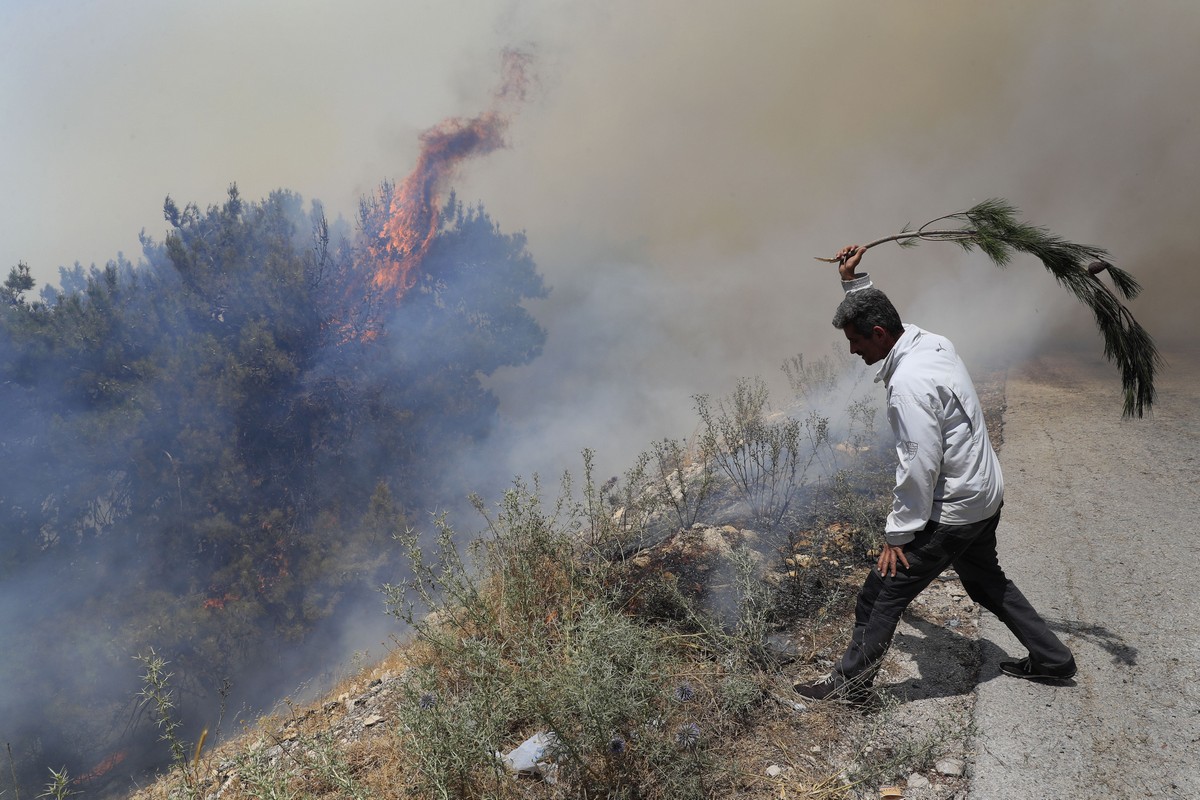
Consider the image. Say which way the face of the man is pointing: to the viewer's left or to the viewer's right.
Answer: to the viewer's left

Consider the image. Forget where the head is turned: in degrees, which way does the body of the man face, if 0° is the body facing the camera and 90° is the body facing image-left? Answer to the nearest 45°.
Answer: approximately 90°

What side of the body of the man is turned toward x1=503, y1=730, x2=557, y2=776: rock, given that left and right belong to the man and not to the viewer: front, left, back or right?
front

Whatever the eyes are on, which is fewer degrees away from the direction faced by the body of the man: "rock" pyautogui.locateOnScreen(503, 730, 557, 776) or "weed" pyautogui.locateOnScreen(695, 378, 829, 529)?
the rock
